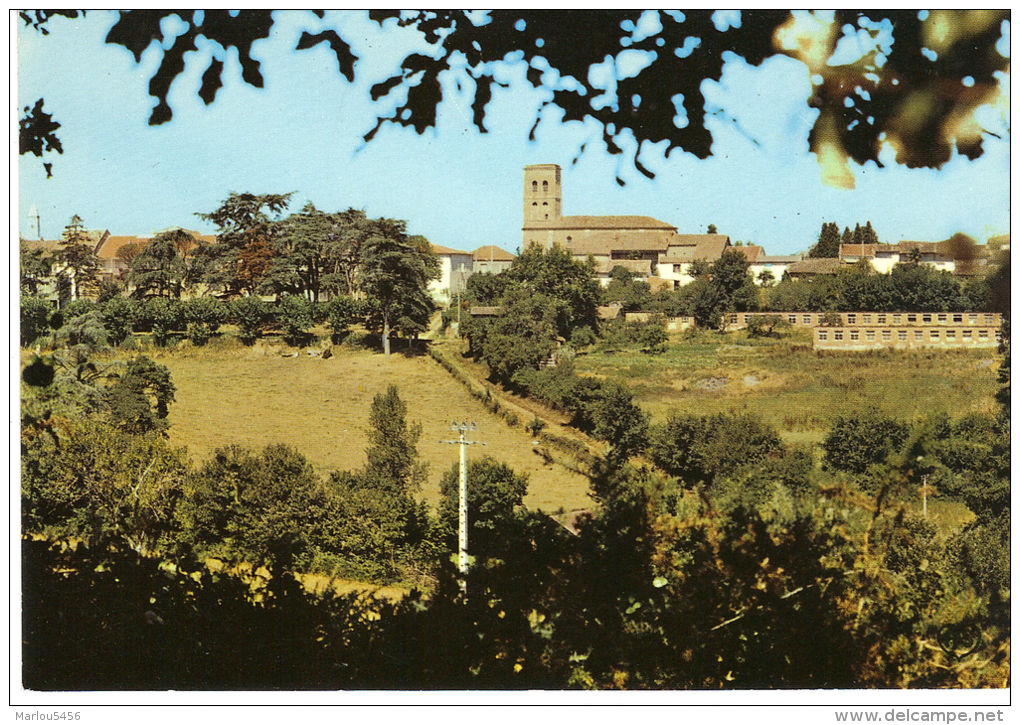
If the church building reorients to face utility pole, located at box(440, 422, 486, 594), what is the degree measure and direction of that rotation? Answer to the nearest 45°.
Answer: approximately 90° to its left

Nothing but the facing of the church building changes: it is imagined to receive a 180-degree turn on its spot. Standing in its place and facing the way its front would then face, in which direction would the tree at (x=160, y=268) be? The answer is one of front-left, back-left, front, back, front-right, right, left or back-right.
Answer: back-right

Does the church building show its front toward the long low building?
no

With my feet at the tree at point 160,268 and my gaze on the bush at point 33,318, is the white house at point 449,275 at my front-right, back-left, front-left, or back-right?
back-left

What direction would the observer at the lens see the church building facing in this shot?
facing to the left of the viewer

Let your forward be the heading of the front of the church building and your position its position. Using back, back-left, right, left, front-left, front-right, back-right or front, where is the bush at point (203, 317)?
front-left

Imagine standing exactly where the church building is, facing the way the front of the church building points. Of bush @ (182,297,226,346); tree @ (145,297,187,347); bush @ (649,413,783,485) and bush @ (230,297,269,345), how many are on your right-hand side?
0

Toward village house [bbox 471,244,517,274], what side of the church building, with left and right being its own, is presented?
front

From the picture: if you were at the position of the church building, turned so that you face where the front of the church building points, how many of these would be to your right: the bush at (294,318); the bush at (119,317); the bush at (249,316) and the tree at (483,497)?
0

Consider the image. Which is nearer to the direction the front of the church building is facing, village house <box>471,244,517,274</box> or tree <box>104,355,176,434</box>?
the village house

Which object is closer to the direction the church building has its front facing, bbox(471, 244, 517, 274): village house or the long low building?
the village house
